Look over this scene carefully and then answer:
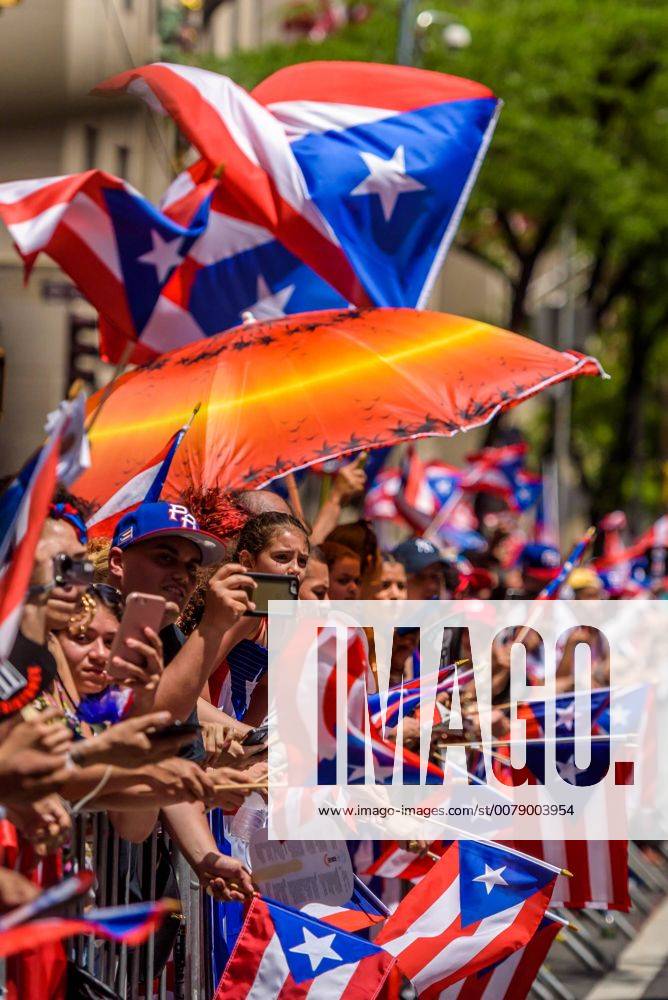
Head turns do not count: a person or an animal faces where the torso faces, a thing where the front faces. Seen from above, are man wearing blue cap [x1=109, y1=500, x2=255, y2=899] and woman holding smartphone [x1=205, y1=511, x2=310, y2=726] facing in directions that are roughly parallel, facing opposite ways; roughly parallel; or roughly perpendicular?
roughly parallel

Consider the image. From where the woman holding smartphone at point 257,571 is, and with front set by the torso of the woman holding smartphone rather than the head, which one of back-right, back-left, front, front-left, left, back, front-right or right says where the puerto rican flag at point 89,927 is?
front-right

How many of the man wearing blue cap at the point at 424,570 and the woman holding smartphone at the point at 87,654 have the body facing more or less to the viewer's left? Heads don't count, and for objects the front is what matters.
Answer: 0

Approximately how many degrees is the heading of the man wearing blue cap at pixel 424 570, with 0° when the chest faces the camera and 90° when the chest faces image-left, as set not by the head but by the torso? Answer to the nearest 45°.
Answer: approximately 315°

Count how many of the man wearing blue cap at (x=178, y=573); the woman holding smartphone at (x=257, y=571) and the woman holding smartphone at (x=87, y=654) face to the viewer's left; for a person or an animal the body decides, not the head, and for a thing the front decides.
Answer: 0

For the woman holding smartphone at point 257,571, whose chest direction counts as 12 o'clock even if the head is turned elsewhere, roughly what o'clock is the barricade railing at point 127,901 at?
The barricade railing is roughly at 2 o'clock from the woman holding smartphone.

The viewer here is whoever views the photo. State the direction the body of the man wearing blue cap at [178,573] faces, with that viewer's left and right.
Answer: facing the viewer and to the right of the viewer

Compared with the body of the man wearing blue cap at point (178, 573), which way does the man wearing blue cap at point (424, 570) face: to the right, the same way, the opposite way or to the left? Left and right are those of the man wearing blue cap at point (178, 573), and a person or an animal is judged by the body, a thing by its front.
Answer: the same way

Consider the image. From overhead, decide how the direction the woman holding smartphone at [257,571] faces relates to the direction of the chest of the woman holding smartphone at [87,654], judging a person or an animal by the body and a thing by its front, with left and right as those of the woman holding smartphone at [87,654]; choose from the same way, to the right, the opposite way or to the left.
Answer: the same way

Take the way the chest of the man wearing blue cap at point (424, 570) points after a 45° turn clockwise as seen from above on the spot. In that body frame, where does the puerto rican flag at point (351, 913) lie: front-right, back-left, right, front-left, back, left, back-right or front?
front

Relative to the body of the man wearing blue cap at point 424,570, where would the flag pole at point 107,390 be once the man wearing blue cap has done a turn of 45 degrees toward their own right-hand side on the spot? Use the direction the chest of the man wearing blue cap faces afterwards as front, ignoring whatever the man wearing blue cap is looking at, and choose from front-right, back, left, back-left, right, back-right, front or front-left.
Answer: front

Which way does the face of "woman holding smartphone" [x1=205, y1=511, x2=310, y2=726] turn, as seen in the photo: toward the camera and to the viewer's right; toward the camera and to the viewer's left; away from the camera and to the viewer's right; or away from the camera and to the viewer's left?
toward the camera and to the viewer's right

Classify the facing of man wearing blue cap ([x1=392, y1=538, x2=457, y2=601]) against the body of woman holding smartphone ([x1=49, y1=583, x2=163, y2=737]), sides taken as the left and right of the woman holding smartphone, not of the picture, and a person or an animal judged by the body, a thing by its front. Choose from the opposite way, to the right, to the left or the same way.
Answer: the same way

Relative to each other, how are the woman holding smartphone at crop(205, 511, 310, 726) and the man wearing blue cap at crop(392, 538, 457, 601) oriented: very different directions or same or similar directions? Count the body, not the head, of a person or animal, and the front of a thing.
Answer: same or similar directions
